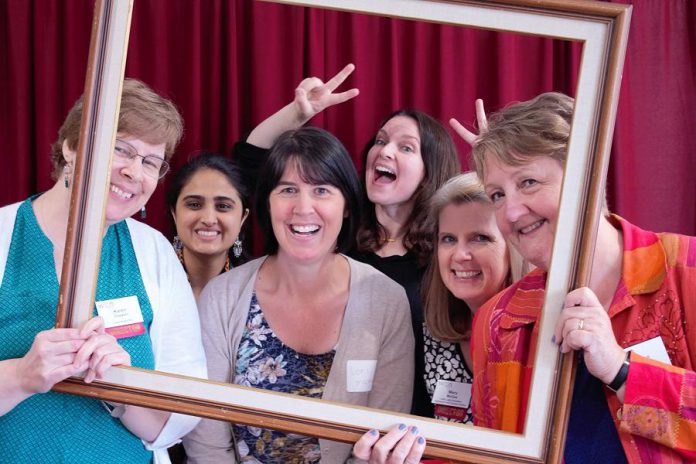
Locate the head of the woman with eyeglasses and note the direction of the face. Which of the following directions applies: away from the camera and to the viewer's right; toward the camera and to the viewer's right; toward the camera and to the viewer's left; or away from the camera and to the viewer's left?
toward the camera and to the viewer's right

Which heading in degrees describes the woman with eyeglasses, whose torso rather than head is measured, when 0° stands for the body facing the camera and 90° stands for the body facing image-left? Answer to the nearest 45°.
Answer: approximately 0°
